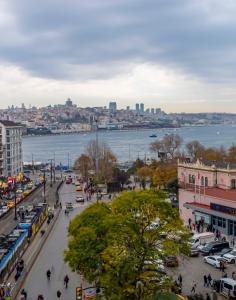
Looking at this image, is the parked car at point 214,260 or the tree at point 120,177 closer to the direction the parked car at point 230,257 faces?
the parked car

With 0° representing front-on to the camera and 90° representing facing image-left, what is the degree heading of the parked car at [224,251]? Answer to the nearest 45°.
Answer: approximately 45°

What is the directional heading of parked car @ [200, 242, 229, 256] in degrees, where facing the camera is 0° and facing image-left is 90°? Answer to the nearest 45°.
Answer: approximately 45°

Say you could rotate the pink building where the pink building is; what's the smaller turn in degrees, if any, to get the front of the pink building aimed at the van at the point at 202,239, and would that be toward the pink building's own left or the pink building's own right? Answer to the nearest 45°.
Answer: approximately 45° to the pink building's own left

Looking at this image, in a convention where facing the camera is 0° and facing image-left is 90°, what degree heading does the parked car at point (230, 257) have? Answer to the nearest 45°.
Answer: approximately 45°
